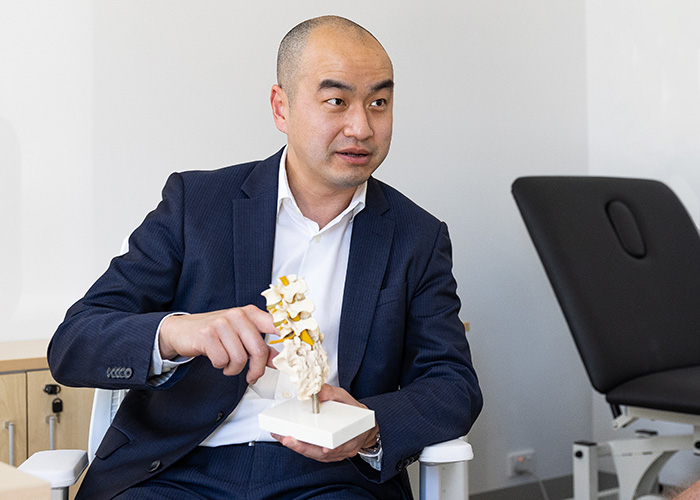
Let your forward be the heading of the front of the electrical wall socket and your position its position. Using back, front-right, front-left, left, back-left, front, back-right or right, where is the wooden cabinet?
right

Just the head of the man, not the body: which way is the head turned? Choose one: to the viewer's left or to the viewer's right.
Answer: to the viewer's right

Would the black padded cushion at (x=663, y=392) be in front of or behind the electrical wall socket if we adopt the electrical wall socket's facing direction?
in front

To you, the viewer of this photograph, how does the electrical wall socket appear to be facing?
facing the viewer and to the right of the viewer

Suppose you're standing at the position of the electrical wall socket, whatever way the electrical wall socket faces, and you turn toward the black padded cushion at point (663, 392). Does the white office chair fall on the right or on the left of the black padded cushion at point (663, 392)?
right

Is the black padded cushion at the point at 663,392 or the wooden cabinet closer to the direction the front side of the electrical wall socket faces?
the black padded cushion

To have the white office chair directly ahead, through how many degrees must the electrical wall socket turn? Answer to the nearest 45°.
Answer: approximately 45° to its right

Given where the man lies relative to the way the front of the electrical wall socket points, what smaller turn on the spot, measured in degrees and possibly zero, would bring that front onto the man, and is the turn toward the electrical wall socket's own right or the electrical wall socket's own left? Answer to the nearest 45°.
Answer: approximately 45° to the electrical wall socket's own right

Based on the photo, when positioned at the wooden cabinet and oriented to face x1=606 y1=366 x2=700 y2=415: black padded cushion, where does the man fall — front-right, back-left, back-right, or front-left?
front-right
